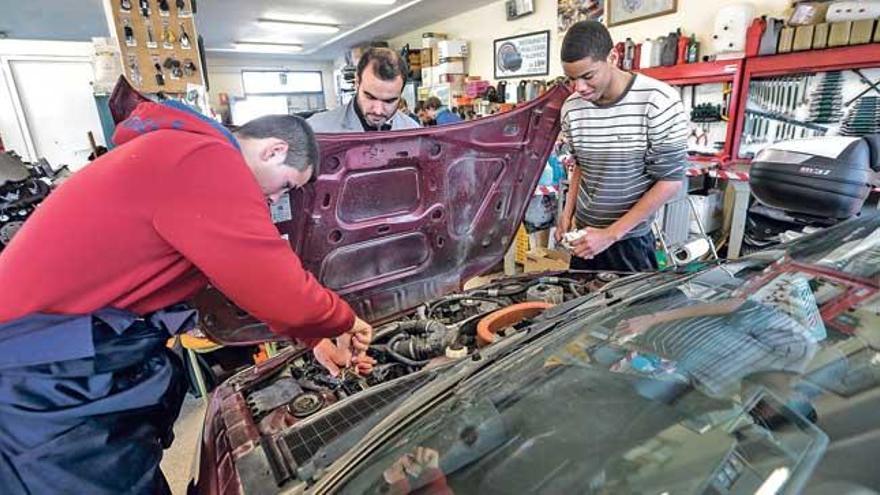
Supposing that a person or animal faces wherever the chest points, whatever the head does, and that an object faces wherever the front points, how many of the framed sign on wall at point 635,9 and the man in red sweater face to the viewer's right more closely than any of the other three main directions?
1

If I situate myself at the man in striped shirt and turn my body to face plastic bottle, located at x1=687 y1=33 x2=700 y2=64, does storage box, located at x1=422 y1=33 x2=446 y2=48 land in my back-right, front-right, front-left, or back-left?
front-left

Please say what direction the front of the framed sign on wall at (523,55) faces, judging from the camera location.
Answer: facing the viewer and to the left of the viewer

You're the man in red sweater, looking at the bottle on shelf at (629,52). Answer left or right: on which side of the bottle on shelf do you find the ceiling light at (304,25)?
left

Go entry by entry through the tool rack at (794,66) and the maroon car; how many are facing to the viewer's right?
0

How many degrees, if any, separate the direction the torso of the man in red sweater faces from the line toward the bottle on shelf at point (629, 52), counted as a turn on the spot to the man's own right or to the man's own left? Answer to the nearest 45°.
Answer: approximately 45° to the man's own left

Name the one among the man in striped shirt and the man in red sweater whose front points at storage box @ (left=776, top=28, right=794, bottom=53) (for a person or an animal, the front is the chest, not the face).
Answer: the man in red sweater

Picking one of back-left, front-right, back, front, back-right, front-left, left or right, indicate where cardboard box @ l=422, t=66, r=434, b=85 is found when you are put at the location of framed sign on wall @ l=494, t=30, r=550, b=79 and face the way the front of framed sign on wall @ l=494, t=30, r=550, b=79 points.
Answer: right

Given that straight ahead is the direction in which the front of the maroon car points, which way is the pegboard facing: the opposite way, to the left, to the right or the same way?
the opposite way

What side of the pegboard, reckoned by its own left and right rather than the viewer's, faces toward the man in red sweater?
front

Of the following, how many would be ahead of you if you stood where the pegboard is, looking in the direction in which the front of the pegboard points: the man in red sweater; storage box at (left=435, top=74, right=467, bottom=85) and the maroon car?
2

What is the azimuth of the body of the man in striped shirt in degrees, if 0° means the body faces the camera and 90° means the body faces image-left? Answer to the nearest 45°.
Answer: approximately 45°

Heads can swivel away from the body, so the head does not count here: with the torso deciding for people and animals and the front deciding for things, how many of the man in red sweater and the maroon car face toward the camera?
0

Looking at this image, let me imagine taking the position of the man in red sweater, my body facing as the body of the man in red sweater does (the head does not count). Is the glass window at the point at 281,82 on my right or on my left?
on my left

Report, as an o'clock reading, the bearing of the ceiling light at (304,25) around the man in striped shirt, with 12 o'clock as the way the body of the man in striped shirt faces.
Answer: The ceiling light is roughly at 3 o'clock from the man in striped shirt.

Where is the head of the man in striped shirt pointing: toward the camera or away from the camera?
toward the camera
